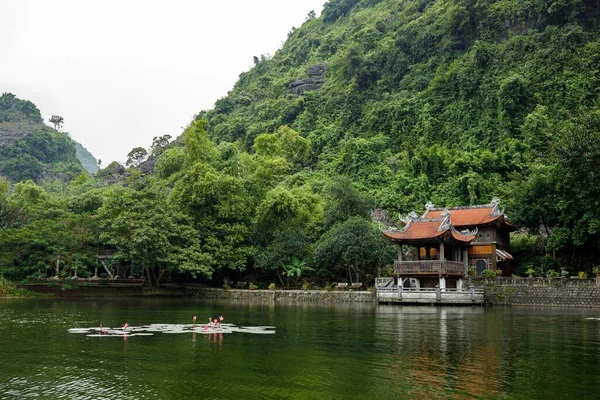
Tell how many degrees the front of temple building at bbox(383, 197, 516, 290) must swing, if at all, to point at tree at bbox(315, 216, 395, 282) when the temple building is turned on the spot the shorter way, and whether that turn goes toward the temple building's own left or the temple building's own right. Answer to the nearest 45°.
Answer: approximately 45° to the temple building's own right

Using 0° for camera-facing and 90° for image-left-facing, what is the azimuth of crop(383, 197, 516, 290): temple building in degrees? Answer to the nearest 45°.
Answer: approximately 45°

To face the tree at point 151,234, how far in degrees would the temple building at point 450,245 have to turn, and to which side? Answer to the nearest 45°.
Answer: approximately 45° to its right

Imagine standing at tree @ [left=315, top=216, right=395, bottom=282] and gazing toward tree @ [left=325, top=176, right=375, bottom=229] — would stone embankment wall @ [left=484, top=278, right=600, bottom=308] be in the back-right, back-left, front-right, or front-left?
back-right

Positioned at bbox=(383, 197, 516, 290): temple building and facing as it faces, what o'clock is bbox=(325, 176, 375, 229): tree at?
The tree is roughly at 2 o'clock from the temple building.

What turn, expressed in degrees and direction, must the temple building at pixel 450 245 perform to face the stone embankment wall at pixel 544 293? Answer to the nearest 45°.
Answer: approximately 90° to its left
